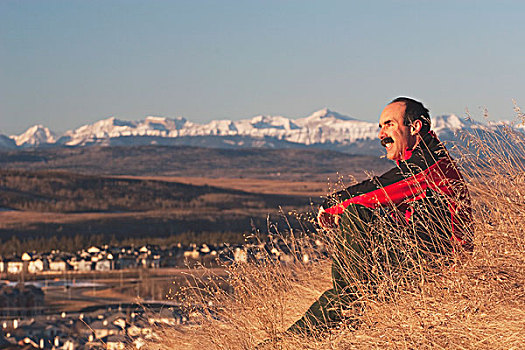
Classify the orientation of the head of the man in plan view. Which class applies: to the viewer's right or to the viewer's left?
to the viewer's left

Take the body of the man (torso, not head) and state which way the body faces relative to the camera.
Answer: to the viewer's left
